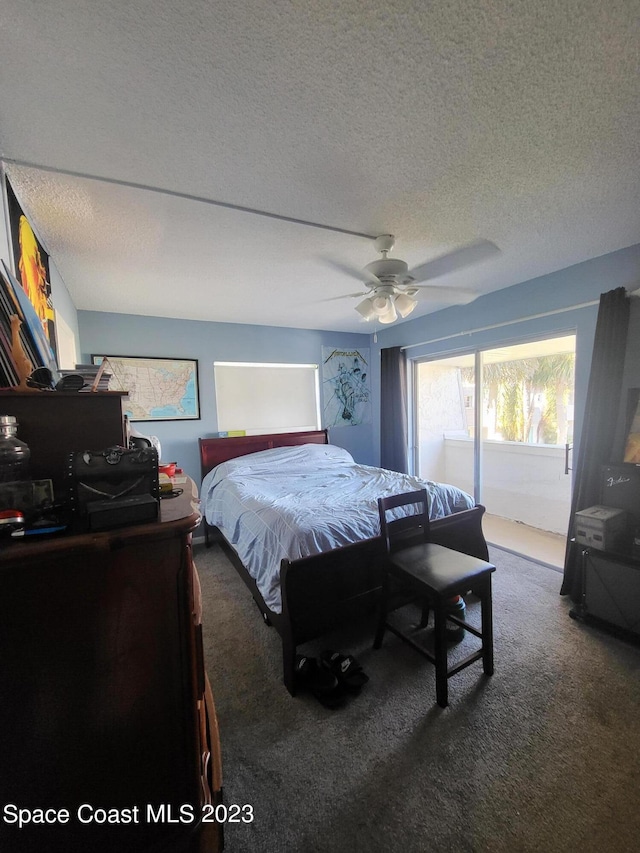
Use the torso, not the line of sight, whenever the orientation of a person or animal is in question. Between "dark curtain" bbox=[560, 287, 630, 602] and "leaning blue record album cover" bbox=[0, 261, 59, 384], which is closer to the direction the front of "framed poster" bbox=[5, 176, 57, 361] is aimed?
the dark curtain

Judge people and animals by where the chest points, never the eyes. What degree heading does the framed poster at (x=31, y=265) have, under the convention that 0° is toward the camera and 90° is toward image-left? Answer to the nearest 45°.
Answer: approximately 315°

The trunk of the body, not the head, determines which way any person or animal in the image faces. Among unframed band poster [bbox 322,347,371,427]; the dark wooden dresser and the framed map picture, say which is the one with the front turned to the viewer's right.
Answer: the dark wooden dresser

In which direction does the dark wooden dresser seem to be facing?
to the viewer's right

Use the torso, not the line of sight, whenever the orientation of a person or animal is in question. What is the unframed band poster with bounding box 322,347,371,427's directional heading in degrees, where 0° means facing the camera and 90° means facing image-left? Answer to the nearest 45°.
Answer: approximately 0°

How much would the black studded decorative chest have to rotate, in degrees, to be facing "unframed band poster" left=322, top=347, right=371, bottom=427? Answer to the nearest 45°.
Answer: approximately 135° to its left

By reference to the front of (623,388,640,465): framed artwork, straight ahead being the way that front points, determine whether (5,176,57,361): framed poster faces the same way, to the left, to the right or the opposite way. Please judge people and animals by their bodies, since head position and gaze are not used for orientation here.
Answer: the opposite way

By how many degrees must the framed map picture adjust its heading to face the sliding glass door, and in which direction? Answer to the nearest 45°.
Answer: approximately 45° to its left

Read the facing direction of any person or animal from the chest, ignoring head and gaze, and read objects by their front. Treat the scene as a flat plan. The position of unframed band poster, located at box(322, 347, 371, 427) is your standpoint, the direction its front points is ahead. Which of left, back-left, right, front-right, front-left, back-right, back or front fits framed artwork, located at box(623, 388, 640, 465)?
front-left

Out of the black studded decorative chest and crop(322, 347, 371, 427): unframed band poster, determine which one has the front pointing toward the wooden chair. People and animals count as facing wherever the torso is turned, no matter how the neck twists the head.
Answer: the unframed band poster

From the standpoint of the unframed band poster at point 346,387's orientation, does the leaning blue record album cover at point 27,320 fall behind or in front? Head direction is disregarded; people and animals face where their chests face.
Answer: in front

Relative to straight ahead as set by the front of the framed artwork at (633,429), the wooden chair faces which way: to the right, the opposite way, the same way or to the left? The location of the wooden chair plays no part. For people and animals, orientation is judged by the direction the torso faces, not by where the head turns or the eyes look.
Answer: to the left

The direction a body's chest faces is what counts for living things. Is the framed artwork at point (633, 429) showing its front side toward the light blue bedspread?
yes

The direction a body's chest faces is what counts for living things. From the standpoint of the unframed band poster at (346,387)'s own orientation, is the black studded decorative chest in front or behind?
in front

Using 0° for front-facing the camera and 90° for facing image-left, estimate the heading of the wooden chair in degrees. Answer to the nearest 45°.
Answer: approximately 315°

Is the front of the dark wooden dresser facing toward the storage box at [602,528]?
yes

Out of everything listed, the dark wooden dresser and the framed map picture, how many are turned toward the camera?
1
